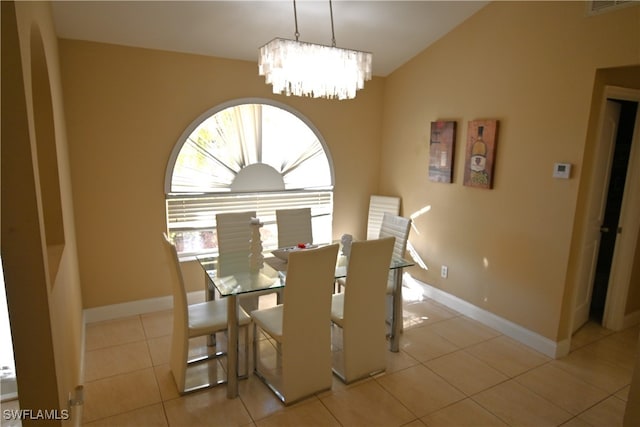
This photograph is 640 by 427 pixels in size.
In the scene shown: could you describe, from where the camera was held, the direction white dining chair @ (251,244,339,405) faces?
facing away from the viewer and to the left of the viewer

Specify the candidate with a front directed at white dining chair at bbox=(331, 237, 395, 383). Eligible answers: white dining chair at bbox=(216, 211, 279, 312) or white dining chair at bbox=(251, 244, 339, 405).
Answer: white dining chair at bbox=(216, 211, 279, 312)

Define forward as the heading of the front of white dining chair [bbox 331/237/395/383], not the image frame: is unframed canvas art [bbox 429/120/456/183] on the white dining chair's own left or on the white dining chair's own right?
on the white dining chair's own right

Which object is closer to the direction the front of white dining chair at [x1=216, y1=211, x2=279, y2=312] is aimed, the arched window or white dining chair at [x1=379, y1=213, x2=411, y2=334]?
the white dining chair

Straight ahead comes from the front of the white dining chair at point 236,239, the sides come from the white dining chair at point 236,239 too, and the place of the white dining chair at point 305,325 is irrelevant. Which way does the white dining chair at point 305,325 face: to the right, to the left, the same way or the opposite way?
the opposite way

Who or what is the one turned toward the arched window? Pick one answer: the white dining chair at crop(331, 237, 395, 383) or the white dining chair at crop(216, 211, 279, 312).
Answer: the white dining chair at crop(331, 237, 395, 383)

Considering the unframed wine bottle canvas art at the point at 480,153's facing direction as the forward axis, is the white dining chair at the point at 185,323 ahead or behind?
ahead

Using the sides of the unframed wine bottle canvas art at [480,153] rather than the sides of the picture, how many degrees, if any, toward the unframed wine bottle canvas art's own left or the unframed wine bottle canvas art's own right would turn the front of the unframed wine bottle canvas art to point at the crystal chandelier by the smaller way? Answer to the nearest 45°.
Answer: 0° — it already faces it

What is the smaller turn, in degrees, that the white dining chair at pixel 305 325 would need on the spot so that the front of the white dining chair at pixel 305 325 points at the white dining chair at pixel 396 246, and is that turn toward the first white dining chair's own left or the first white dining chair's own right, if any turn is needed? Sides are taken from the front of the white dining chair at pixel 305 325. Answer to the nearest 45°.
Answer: approximately 90° to the first white dining chair's own right

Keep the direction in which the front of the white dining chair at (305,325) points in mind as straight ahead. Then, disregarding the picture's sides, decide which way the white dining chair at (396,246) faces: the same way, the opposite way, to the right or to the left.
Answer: to the left

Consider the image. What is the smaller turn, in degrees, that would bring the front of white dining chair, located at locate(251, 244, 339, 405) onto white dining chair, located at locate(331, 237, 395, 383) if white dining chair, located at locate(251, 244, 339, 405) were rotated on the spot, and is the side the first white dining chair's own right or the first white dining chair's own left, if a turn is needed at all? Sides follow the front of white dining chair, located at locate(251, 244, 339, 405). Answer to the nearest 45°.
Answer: approximately 90° to the first white dining chair's own right

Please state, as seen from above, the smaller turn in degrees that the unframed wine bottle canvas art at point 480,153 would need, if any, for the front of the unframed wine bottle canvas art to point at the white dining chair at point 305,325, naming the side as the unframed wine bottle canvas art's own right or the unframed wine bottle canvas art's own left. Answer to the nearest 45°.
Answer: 0° — it already faces it

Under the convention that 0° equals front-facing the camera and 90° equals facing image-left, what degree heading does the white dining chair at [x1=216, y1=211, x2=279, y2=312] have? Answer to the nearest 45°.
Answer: approximately 315°
